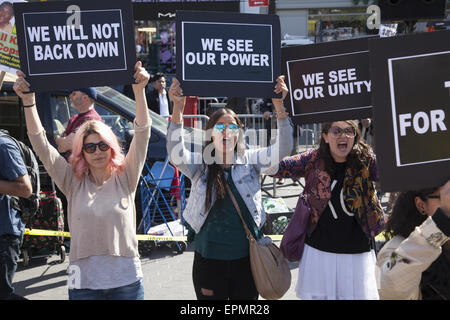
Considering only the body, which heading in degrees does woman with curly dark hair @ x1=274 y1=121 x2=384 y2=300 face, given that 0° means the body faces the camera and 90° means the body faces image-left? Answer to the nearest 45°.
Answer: approximately 0°

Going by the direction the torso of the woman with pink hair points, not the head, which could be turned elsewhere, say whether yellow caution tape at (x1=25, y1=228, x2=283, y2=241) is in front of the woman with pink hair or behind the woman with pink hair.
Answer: behind

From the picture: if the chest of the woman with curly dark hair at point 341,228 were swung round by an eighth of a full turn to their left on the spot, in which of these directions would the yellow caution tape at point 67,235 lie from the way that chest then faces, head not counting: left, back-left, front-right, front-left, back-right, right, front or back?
back

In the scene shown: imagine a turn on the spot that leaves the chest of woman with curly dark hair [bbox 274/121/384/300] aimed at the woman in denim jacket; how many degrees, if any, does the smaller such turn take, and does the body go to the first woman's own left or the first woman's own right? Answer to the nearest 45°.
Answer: approximately 90° to the first woman's own right

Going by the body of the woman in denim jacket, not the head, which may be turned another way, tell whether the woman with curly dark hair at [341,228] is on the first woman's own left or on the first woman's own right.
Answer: on the first woman's own left

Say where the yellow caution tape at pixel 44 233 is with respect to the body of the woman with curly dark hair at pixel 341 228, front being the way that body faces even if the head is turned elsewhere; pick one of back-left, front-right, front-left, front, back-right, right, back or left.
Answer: back-right

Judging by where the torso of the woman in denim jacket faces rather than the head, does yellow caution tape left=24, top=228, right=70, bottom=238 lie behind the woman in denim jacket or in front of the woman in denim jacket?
behind

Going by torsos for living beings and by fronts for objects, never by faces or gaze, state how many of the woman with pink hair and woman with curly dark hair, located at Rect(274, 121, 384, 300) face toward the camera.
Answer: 2

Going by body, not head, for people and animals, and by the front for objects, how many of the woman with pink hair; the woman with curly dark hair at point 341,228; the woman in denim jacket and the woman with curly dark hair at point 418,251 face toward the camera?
3

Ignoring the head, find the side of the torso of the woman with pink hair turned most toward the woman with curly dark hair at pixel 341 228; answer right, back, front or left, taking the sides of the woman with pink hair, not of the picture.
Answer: left

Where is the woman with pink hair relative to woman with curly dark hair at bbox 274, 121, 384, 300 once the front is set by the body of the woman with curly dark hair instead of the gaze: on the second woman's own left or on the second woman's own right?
on the second woman's own right
